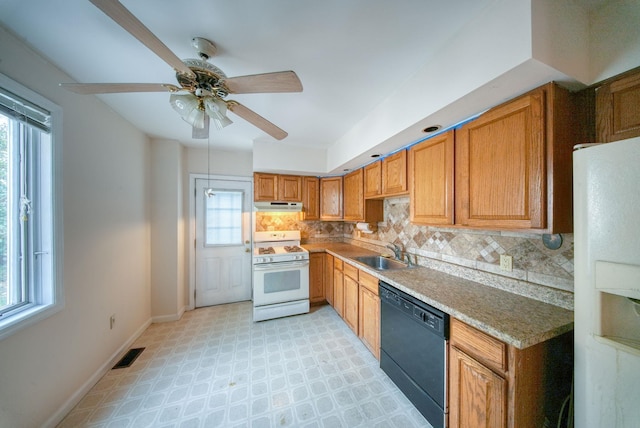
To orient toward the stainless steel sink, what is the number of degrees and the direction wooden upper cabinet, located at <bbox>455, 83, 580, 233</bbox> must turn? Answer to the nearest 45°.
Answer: approximately 90° to its right

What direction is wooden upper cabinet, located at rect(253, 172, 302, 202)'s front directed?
toward the camera

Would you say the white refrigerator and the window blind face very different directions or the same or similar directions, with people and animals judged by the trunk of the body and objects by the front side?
very different directions

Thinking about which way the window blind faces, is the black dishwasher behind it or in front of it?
in front

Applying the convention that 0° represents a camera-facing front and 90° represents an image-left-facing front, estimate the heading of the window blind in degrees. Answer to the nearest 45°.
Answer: approximately 315°

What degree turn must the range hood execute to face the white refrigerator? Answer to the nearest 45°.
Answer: approximately 45° to its left

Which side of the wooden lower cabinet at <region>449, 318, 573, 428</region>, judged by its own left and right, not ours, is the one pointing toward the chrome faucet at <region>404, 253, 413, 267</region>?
right

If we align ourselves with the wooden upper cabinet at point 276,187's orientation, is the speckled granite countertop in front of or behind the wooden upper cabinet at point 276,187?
in front

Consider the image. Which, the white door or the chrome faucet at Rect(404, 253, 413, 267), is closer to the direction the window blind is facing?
the chrome faucet

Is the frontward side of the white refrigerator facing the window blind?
yes

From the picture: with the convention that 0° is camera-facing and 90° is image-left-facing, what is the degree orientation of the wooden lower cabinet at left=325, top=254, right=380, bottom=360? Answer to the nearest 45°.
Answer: approximately 45°

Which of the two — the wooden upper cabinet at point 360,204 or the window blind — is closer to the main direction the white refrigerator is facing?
the window blind

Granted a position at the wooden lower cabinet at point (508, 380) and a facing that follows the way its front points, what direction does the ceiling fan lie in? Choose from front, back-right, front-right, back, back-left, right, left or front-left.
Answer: front

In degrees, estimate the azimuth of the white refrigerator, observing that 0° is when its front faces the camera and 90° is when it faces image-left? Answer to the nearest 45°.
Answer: approximately 45°

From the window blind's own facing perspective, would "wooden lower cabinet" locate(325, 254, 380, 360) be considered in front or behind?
in front

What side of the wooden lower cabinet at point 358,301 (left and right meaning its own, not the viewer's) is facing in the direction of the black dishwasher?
left

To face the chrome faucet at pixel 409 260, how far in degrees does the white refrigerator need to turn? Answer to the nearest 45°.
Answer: approximately 90° to its right
